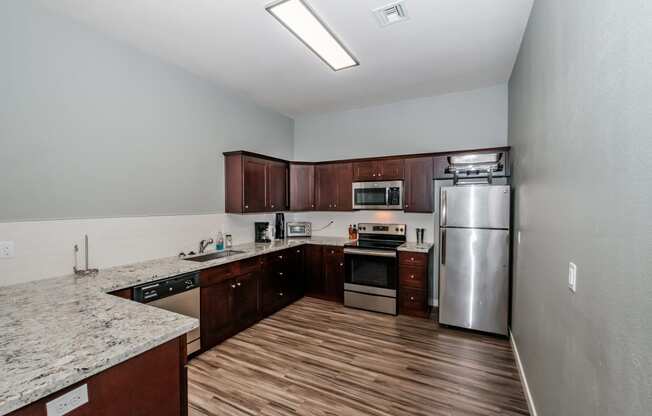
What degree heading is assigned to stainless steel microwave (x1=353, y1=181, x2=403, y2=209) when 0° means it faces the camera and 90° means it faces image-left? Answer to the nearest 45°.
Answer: approximately 0°

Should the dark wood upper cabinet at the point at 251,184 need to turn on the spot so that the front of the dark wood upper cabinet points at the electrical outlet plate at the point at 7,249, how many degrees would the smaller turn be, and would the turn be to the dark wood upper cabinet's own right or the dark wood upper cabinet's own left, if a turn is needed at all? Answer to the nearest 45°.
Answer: approximately 90° to the dark wood upper cabinet's own right

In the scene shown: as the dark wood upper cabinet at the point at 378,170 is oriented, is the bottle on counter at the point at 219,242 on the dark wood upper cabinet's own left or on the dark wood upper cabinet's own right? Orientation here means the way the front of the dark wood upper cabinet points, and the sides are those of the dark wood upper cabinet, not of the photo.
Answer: on the dark wood upper cabinet's own right

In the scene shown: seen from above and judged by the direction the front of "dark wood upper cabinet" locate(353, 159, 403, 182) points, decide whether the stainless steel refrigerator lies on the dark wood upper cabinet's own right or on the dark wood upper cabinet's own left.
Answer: on the dark wood upper cabinet's own left

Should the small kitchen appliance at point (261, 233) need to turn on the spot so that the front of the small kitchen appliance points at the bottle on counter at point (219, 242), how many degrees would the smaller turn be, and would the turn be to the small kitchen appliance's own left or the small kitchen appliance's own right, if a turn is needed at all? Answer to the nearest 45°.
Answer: approximately 90° to the small kitchen appliance's own right
